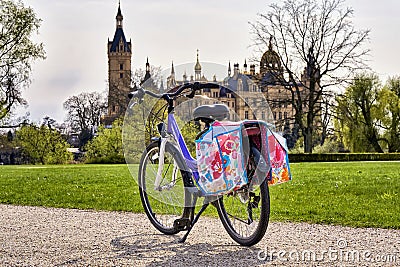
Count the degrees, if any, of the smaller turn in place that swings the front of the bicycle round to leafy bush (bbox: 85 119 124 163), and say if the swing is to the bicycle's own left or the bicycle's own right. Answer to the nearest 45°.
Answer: approximately 45° to the bicycle's own right

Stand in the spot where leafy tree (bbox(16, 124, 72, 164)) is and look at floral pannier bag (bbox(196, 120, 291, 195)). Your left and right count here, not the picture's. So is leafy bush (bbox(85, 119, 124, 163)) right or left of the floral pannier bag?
left

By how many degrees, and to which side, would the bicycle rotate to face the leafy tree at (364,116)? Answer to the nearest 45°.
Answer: approximately 45° to its right

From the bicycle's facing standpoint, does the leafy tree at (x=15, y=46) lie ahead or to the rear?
ahead

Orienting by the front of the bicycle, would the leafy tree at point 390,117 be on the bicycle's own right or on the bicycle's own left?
on the bicycle's own right

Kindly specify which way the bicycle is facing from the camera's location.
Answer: facing away from the viewer and to the left of the viewer

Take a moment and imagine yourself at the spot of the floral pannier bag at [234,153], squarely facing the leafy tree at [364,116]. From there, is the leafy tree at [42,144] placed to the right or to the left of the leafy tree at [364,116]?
left
